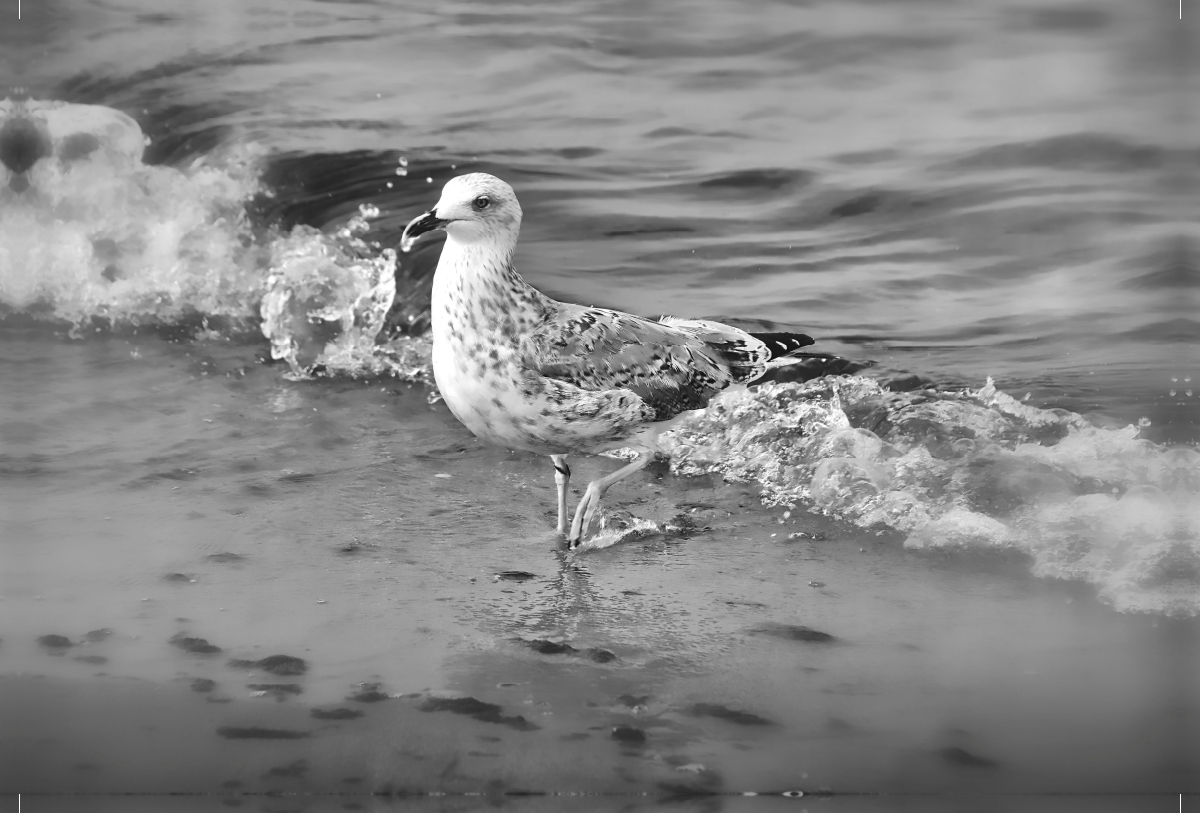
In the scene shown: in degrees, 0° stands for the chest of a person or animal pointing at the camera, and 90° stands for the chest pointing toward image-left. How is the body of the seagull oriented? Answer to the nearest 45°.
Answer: approximately 90°

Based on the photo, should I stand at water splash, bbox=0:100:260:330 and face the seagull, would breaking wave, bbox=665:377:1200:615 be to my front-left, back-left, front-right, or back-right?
front-left

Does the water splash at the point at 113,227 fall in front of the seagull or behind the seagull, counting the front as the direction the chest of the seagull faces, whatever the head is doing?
in front

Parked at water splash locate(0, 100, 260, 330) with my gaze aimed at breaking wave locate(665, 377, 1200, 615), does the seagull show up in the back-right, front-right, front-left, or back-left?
front-right

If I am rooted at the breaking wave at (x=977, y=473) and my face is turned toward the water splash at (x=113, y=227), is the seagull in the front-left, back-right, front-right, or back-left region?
front-left

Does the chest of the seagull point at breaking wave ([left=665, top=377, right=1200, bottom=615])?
no

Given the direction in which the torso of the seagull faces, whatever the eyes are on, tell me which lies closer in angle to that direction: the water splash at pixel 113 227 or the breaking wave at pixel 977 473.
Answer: the water splash

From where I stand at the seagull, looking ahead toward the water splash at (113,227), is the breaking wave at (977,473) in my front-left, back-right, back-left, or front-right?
back-right
